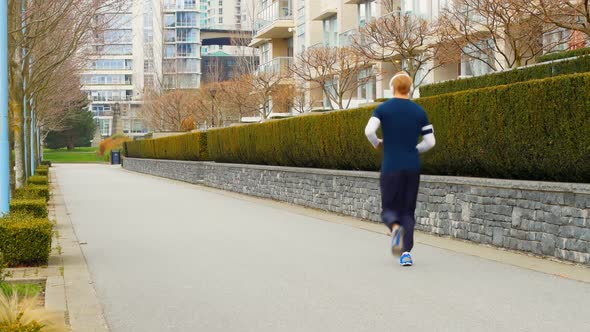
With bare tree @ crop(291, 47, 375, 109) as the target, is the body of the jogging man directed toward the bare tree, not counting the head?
yes

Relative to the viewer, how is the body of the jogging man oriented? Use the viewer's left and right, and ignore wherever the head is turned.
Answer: facing away from the viewer

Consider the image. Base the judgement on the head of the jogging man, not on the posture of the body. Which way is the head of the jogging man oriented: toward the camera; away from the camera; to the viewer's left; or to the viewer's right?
away from the camera

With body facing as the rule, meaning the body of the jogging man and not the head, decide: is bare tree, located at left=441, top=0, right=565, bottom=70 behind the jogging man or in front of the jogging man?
in front

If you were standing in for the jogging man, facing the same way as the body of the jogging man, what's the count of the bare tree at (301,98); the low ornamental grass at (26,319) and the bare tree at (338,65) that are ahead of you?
2

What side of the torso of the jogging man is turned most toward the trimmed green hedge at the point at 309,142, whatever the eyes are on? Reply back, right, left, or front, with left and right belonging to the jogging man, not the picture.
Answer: front

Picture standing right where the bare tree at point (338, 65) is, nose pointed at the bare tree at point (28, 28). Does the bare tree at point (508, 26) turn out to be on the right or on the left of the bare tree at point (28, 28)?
left

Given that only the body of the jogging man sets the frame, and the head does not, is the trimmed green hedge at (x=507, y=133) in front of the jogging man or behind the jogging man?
in front

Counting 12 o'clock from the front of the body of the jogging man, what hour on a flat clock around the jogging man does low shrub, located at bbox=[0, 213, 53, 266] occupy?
The low shrub is roughly at 9 o'clock from the jogging man.

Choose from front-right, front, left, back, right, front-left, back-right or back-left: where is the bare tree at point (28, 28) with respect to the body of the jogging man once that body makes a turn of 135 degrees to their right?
back
